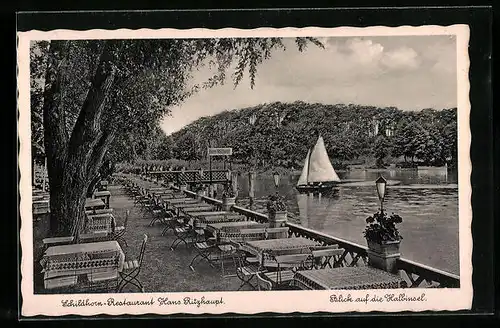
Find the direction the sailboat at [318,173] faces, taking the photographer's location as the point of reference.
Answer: facing to the left of the viewer

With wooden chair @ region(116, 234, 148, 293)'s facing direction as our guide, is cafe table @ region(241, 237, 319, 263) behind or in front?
behind

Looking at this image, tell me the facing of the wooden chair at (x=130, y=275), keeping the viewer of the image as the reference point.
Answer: facing to the left of the viewer

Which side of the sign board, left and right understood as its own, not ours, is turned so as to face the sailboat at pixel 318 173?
left
